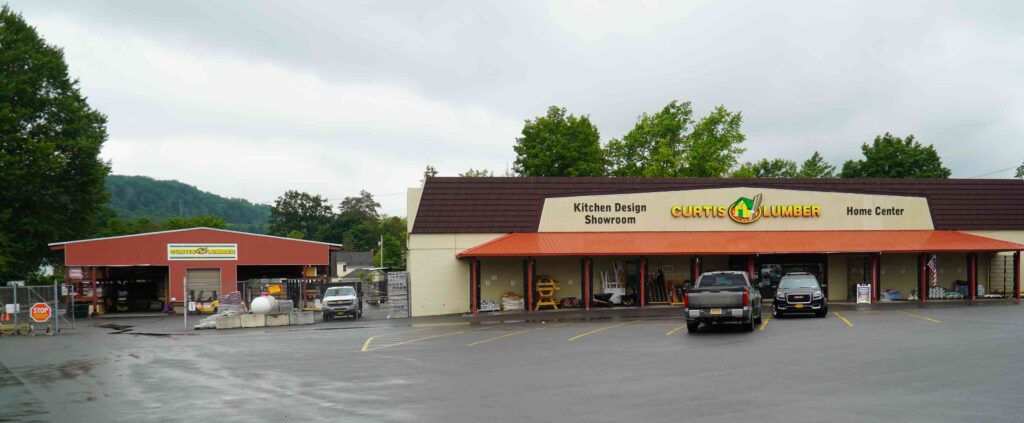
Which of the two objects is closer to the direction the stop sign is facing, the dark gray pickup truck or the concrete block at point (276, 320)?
the dark gray pickup truck

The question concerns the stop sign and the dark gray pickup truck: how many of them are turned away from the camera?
1

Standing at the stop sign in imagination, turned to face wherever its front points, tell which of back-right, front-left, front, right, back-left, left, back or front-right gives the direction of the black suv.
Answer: front-left

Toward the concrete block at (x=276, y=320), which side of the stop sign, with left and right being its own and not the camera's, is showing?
left

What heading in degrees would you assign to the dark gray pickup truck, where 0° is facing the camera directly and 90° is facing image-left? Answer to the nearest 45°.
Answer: approximately 180°

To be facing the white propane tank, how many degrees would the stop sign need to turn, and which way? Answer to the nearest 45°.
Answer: approximately 90° to its left

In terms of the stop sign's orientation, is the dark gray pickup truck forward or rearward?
forward
